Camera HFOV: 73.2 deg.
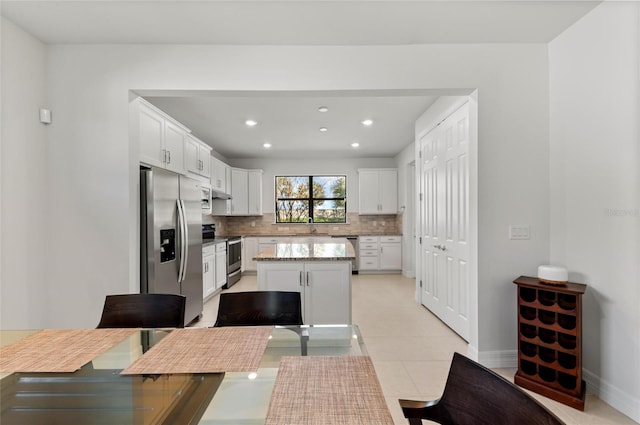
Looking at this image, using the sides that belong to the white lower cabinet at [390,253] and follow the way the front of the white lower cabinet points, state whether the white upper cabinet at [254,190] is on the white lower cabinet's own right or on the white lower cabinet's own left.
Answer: on the white lower cabinet's own right

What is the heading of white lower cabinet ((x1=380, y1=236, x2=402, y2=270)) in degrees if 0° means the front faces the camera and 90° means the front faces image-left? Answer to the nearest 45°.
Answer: approximately 0°

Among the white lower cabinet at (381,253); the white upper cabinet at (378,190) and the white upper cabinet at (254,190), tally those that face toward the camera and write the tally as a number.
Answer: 3

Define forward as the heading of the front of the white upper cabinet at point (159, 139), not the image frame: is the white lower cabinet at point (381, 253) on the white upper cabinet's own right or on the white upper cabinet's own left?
on the white upper cabinet's own left

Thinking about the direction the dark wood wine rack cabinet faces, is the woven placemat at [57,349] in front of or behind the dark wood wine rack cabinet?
in front

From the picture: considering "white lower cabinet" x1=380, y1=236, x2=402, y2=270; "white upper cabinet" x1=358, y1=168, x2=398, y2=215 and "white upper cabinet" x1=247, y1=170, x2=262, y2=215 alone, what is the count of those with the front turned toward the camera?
3

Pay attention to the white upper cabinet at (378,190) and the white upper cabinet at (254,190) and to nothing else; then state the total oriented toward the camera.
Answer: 2

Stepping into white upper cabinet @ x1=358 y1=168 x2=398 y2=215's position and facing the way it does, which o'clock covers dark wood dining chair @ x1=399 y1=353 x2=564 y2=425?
The dark wood dining chair is roughly at 12 o'clock from the white upper cabinet.

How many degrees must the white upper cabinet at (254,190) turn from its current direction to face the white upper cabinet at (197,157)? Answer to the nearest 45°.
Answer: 0° — it already faces it

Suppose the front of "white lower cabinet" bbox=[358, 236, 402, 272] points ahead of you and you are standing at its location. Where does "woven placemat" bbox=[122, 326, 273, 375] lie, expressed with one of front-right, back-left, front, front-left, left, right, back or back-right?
front

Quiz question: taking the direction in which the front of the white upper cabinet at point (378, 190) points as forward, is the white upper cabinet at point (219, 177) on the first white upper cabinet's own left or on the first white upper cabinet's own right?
on the first white upper cabinet's own right

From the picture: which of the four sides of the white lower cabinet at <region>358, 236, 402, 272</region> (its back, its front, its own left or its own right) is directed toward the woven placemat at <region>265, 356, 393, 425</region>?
front

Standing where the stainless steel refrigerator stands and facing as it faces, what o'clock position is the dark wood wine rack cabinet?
The dark wood wine rack cabinet is roughly at 12 o'clock from the stainless steel refrigerator.
